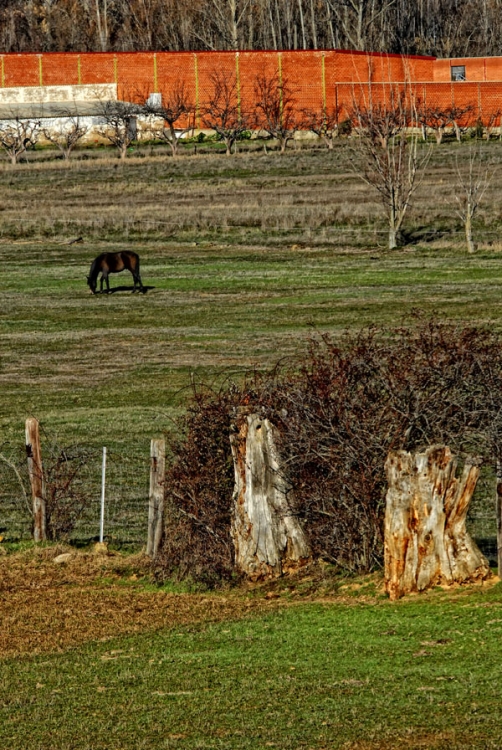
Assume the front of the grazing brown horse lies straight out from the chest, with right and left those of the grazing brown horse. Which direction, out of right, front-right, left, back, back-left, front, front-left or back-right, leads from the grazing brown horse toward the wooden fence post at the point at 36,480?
left

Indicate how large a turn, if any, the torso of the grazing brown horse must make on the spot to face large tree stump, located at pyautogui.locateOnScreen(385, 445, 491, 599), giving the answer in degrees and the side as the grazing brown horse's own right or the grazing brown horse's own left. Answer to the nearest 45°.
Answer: approximately 90° to the grazing brown horse's own left

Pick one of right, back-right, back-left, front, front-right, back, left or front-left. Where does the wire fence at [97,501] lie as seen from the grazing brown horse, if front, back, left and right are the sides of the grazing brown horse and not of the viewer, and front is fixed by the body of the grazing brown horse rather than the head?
left

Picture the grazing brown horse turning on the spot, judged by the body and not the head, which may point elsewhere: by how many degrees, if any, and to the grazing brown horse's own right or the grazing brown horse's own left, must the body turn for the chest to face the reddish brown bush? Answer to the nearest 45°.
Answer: approximately 90° to the grazing brown horse's own left

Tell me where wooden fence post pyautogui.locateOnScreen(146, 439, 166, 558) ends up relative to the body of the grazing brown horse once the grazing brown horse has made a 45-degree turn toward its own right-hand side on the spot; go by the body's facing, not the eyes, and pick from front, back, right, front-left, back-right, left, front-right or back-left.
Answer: back-left

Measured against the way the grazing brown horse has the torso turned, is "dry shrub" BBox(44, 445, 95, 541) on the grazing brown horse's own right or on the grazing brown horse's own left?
on the grazing brown horse's own left

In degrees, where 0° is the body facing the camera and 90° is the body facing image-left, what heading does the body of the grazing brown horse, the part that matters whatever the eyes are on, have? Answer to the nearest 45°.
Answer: approximately 90°

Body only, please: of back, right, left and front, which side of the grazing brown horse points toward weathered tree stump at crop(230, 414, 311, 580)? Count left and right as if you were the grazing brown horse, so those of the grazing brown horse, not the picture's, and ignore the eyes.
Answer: left
